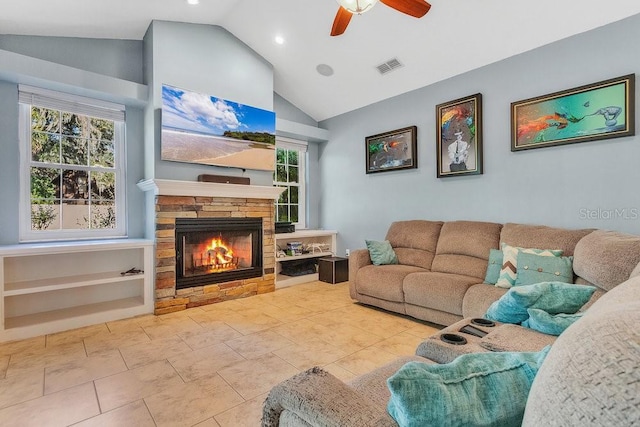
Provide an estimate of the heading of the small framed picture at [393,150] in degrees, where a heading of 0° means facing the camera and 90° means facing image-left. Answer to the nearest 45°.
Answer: approximately 45°

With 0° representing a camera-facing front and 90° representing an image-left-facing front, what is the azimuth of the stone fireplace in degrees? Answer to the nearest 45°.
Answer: approximately 315°

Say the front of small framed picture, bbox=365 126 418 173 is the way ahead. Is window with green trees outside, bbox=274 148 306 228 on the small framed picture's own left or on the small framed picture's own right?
on the small framed picture's own right

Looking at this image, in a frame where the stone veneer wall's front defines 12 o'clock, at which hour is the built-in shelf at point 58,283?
The built-in shelf is roughly at 4 o'clock from the stone veneer wall.

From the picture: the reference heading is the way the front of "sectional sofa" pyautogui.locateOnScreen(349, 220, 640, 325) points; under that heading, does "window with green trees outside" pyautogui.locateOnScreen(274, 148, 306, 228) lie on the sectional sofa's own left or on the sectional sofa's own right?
on the sectional sofa's own right

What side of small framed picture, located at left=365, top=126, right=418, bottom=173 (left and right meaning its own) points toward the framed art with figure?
left
